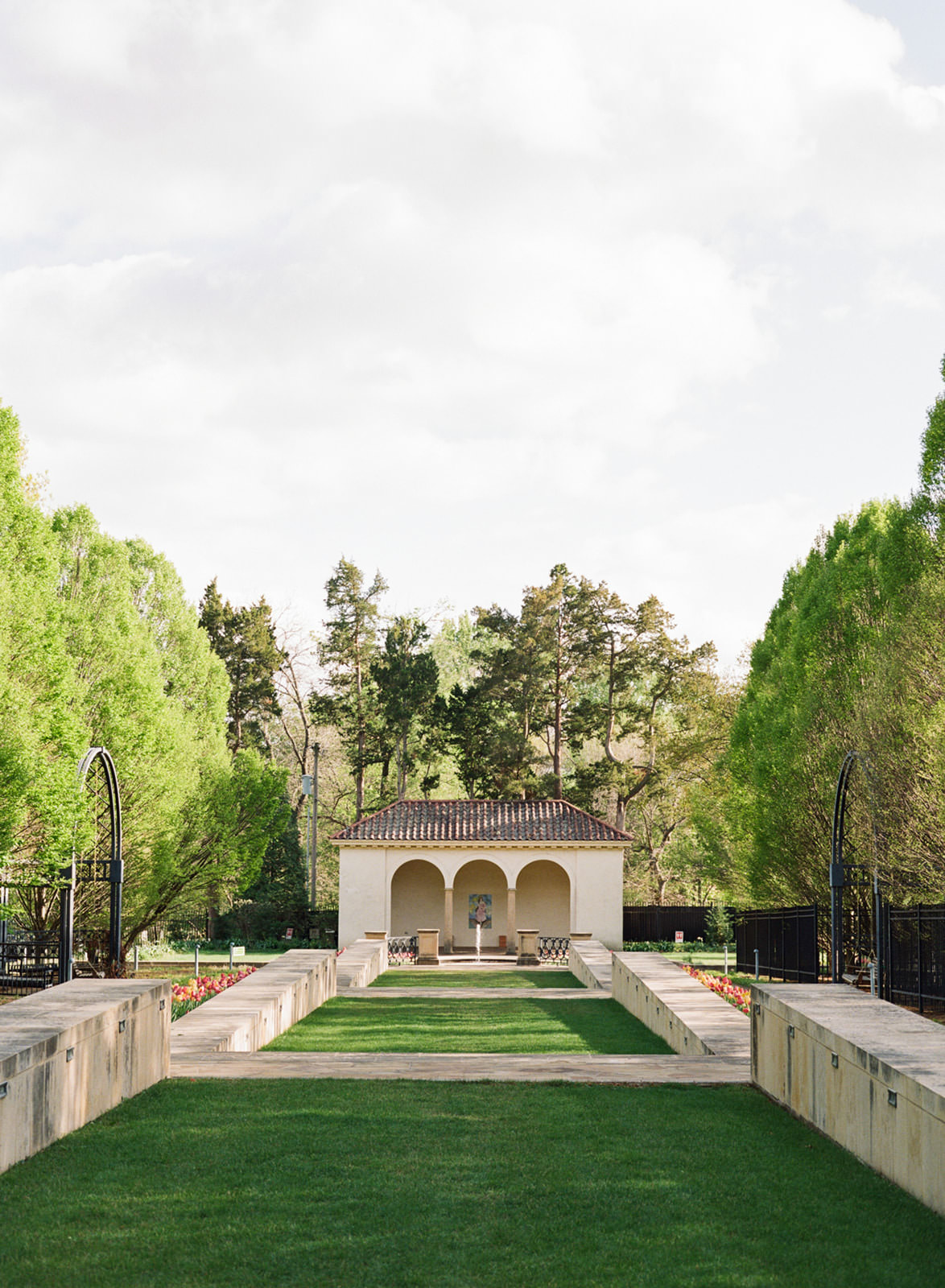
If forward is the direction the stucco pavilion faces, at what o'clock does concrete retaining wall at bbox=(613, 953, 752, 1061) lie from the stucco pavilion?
The concrete retaining wall is roughly at 12 o'clock from the stucco pavilion.

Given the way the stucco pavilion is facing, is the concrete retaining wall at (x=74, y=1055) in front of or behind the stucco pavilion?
in front

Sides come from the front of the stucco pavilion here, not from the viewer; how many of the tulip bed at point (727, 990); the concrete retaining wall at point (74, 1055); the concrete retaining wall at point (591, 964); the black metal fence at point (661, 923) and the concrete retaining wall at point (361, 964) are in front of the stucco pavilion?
4

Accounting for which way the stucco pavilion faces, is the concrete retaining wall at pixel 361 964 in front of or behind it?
in front

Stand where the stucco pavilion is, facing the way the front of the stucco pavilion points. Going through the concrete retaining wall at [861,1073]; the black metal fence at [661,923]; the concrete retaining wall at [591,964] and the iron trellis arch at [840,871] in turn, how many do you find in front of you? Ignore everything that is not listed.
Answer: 3

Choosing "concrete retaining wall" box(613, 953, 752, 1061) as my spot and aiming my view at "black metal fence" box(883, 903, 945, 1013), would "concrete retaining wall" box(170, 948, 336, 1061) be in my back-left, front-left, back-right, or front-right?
back-left

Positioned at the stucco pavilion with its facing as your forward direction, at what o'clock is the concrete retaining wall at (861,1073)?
The concrete retaining wall is roughly at 12 o'clock from the stucco pavilion.

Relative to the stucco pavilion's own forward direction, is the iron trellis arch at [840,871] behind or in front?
in front

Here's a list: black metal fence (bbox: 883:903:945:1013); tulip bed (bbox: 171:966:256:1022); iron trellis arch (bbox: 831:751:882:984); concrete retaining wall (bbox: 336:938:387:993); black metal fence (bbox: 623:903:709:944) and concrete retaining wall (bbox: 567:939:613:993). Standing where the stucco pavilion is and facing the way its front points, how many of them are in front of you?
5

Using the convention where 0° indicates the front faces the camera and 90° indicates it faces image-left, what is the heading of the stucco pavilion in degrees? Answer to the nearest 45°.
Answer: approximately 0°

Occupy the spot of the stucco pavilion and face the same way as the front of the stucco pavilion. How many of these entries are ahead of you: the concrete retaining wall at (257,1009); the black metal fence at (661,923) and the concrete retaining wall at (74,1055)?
2
